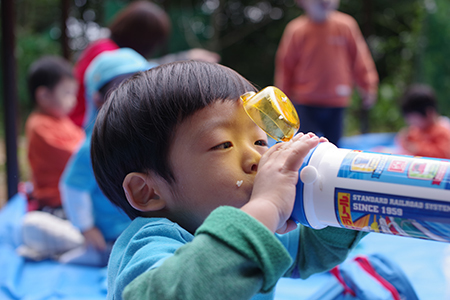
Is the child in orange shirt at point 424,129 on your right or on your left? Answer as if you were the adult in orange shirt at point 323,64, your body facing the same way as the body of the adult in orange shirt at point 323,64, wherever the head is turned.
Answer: on your left

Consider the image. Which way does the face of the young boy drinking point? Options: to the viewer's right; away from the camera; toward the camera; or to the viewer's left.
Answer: to the viewer's right

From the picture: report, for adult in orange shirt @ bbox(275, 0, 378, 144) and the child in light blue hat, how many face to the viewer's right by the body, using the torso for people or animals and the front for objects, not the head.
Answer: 1

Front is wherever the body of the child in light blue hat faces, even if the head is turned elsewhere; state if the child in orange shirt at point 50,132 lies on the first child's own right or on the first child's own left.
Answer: on the first child's own left

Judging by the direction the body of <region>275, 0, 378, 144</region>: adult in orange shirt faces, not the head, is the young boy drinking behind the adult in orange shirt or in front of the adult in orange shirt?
in front

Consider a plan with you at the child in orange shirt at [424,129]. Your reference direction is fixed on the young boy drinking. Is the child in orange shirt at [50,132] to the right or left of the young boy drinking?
right

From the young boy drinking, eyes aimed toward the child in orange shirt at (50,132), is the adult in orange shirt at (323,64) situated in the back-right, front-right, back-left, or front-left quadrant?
front-right

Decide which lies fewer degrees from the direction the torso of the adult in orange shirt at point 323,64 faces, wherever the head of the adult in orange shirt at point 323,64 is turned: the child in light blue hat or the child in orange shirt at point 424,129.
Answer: the child in light blue hat

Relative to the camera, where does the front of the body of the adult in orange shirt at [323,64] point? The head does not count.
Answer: toward the camera
